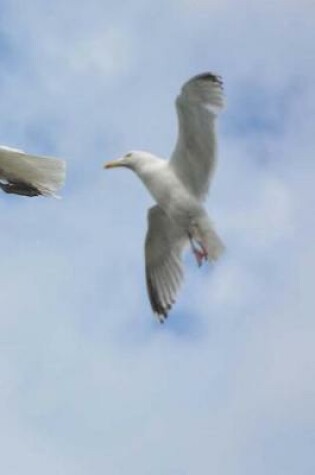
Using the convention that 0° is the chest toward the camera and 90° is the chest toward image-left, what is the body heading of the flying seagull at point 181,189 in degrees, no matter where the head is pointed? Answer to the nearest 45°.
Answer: approximately 90°
